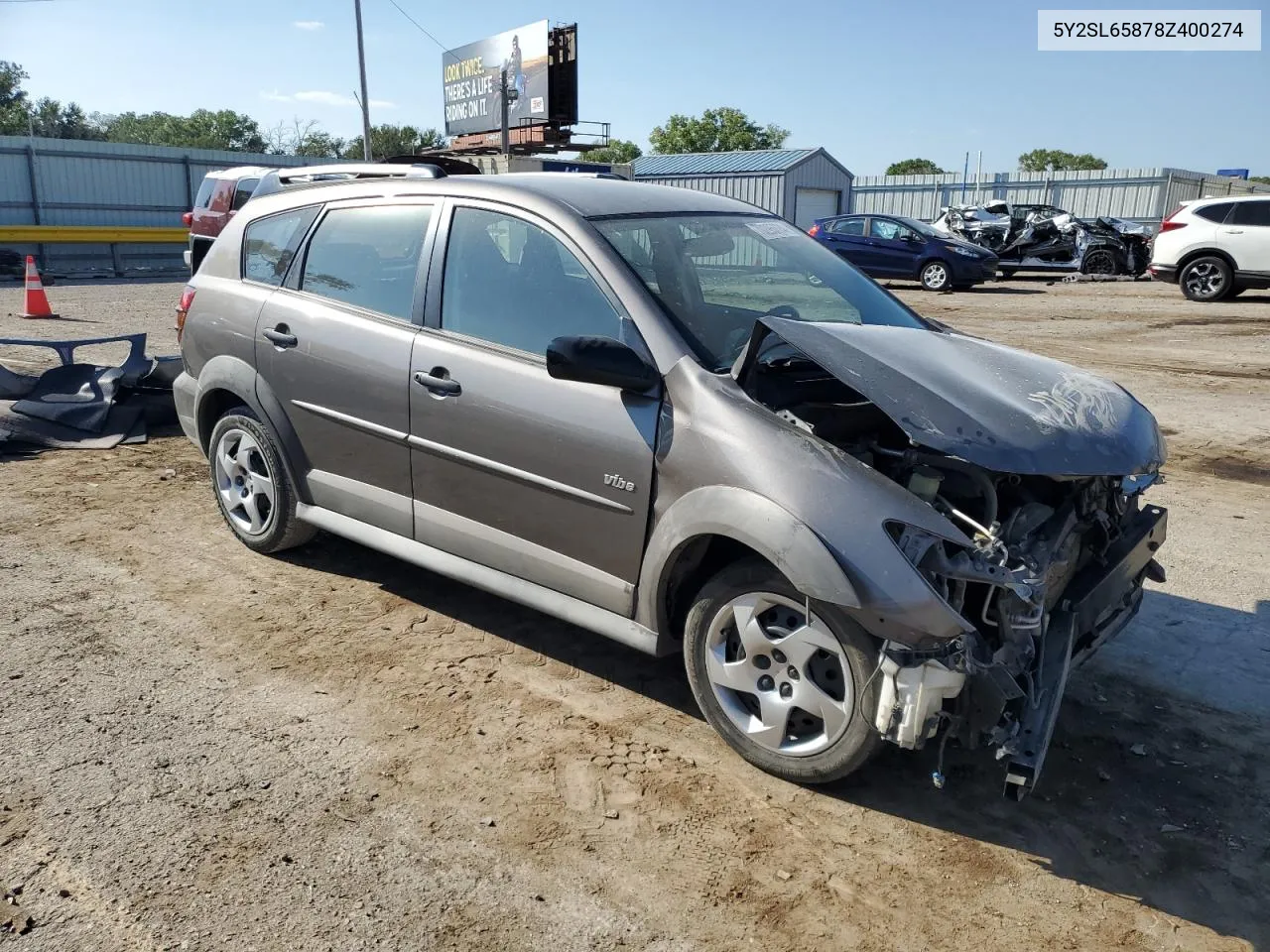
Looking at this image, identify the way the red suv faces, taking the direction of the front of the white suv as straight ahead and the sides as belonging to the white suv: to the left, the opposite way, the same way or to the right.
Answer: to the left

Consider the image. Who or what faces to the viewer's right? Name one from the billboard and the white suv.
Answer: the white suv

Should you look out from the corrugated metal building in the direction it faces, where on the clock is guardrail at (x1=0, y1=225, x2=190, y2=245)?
The guardrail is roughly at 3 o'clock from the corrugated metal building.

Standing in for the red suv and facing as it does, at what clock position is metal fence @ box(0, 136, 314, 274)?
The metal fence is roughly at 10 o'clock from the red suv.

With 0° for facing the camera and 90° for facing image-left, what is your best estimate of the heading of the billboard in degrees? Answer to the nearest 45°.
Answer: approximately 45°

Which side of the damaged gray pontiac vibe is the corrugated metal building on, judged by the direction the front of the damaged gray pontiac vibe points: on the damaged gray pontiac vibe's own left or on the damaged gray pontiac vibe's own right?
on the damaged gray pontiac vibe's own left

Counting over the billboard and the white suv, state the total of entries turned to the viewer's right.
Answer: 1

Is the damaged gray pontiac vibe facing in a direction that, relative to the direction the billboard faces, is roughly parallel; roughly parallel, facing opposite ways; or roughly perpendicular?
roughly perpendicular

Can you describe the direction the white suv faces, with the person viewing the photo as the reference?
facing to the right of the viewer

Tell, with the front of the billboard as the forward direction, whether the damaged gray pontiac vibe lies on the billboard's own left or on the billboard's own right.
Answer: on the billboard's own left

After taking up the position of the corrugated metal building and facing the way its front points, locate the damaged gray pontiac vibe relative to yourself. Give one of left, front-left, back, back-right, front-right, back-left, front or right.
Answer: front-right
